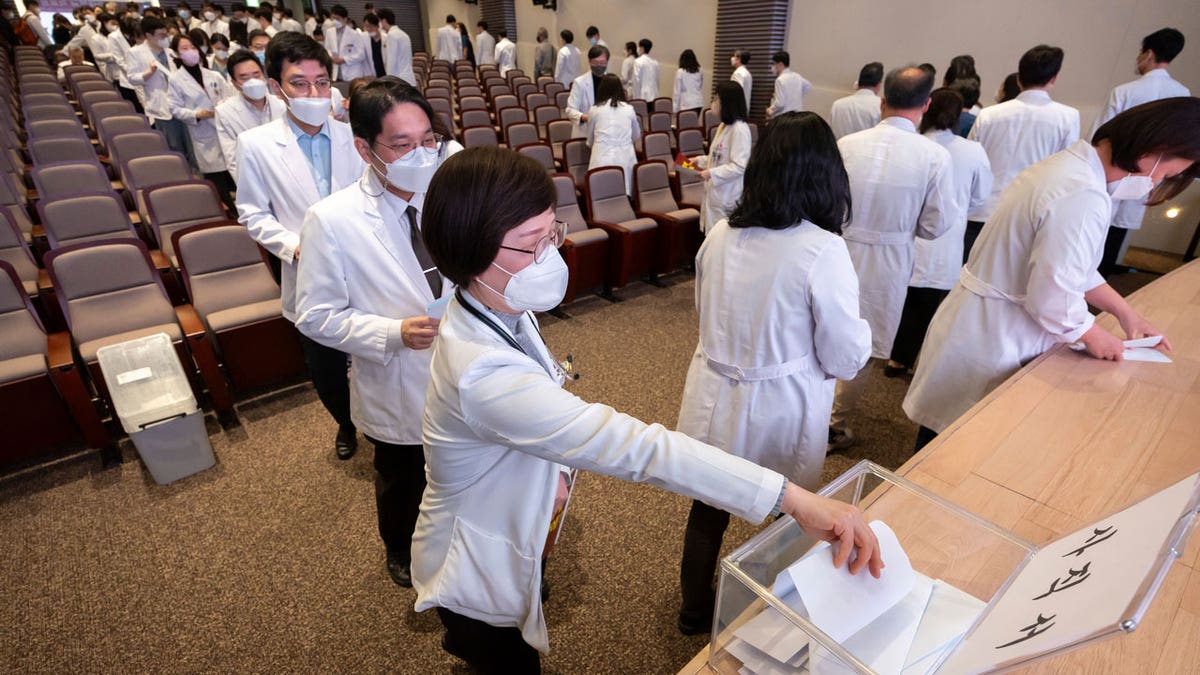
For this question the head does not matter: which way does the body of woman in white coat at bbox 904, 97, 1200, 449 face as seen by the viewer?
to the viewer's right

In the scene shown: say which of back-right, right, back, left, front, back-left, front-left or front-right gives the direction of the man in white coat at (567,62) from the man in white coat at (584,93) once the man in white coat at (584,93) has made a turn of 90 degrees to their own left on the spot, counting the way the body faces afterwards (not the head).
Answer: front-left

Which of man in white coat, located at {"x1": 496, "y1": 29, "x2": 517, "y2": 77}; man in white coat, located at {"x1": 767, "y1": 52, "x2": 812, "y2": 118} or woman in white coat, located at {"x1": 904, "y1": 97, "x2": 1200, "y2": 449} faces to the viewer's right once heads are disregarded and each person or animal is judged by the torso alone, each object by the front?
the woman in white coat

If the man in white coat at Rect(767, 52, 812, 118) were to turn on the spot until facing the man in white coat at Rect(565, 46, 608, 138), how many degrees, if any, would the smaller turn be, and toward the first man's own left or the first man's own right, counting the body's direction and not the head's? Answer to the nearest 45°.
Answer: approximately 90° to the first man's own left
